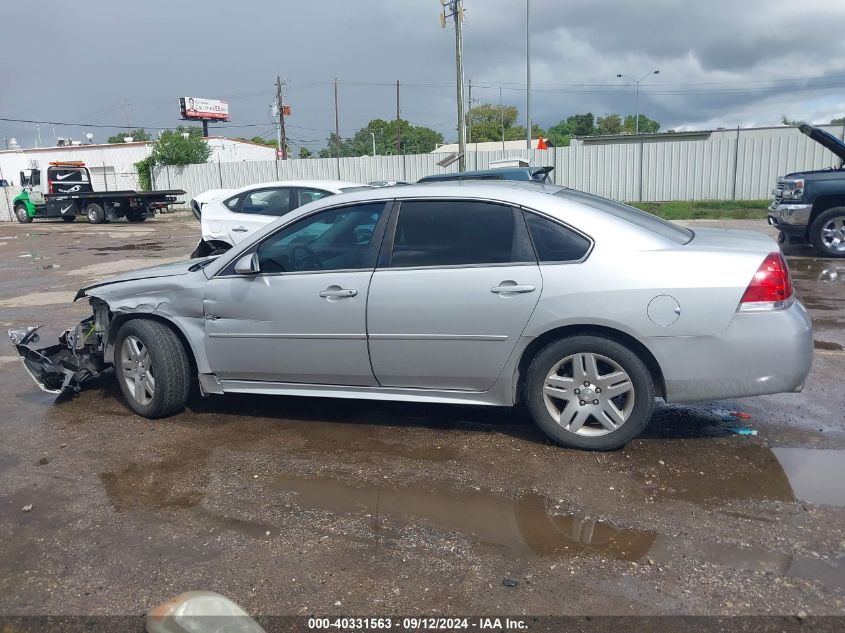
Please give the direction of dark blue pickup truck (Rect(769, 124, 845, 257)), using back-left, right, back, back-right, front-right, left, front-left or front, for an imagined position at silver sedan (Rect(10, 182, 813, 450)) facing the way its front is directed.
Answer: back-right

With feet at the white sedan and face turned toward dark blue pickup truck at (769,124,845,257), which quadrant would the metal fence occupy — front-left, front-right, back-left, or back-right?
front-left

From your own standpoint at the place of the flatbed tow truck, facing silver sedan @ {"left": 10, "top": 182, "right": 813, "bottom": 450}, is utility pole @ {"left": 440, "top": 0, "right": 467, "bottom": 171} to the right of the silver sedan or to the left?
left

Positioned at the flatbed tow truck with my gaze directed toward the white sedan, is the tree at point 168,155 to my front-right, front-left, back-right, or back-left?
back-left

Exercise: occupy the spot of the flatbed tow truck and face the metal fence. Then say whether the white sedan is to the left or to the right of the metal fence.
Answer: right

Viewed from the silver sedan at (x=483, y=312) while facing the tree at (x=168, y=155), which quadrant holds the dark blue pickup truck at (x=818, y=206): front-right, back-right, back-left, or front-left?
front-right

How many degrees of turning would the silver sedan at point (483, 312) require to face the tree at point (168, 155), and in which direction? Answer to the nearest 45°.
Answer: approximately 90° to its right

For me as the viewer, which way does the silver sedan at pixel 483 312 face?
facing to the left of the viewer

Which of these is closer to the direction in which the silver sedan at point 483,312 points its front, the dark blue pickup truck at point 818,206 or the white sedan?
the white sedan

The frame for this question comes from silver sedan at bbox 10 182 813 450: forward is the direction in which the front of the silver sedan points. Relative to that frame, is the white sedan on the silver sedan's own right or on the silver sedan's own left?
on the silver sedan's own right

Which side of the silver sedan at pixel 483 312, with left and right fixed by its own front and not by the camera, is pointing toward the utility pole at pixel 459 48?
right

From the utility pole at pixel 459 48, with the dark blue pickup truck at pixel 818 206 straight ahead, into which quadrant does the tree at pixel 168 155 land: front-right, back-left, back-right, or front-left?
back-right

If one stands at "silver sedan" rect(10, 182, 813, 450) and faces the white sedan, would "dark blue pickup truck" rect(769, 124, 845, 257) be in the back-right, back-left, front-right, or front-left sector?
front-right

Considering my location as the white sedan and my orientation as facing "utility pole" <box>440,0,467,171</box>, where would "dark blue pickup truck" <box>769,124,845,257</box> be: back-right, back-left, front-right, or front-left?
front-right

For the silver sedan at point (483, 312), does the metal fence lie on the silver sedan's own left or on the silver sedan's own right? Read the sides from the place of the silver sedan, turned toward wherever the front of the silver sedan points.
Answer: on the silver sedan's own right
